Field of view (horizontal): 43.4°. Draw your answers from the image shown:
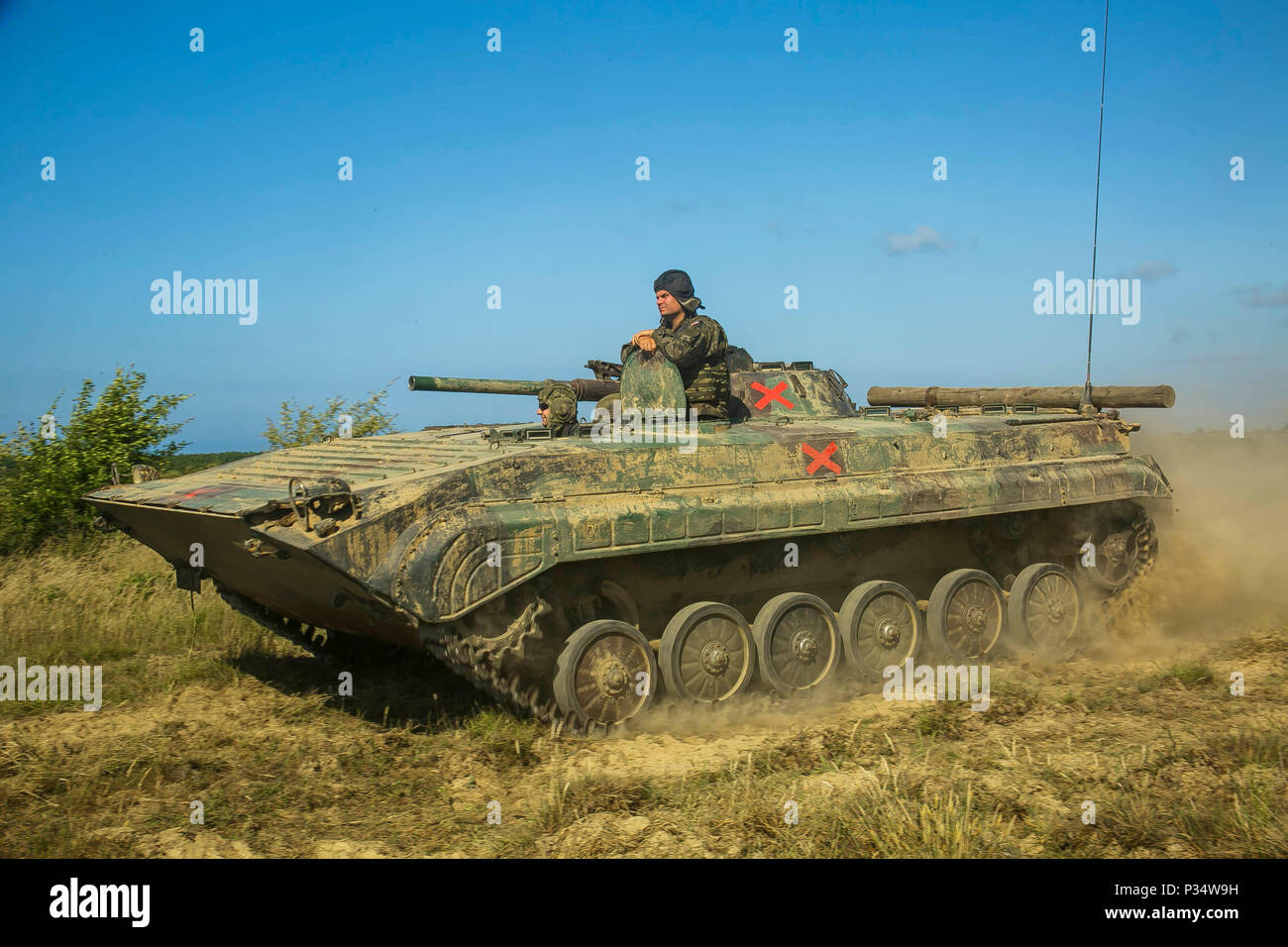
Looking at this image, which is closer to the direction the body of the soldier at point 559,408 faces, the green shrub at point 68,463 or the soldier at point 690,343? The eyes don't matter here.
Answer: the green shrub

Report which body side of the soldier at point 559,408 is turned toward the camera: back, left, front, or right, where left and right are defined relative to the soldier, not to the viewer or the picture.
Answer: left

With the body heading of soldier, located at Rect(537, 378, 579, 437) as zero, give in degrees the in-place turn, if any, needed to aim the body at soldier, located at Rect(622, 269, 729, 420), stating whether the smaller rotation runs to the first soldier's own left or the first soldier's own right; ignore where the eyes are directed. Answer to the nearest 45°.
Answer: approximately 135° to the first soldier's own right
